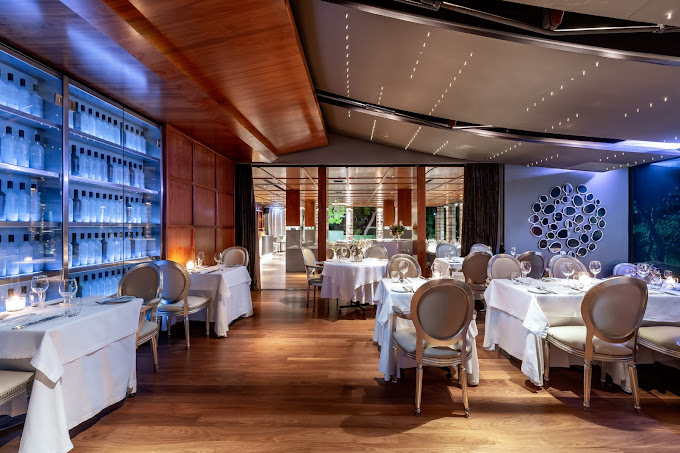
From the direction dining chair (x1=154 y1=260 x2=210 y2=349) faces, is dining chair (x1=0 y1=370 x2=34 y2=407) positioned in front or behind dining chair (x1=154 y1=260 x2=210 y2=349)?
behind

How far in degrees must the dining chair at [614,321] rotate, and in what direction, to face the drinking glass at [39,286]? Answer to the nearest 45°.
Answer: approximately 90° to its left

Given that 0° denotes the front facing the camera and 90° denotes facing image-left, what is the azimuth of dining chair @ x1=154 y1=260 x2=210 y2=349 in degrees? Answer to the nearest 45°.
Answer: approximately 225°

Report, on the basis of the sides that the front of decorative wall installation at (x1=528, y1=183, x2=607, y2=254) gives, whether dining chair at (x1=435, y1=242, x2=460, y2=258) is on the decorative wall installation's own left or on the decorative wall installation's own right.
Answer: on the decorative wall installation's own right

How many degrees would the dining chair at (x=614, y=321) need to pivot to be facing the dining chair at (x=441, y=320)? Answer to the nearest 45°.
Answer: approximately 90° to its left

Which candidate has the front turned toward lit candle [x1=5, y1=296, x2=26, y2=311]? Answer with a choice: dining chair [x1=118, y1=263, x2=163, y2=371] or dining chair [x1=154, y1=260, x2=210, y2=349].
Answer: dining chair [x1=118, y1=263, x2=163, y2=371]
